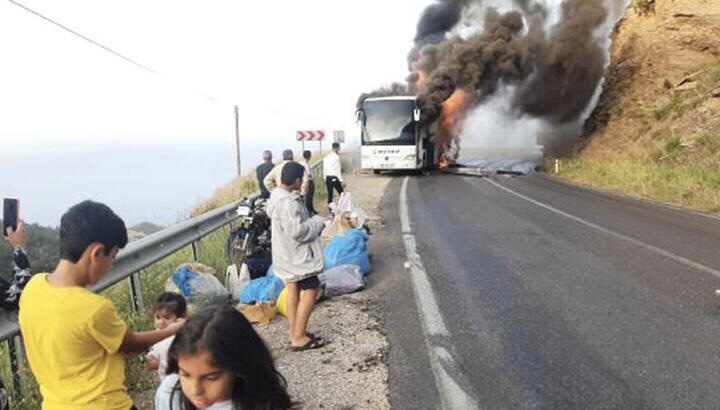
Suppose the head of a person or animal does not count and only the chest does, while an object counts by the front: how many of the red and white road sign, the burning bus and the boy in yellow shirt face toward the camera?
2

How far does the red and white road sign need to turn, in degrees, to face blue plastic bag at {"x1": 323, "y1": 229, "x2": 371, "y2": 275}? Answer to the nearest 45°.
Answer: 0° — it already faces it

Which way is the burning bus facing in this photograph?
toward the camera

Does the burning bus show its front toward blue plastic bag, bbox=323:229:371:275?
yes

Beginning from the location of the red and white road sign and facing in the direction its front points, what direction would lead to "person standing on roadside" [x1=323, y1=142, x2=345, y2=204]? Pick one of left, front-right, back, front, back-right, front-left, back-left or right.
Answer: front

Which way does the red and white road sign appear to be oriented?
toward the camera

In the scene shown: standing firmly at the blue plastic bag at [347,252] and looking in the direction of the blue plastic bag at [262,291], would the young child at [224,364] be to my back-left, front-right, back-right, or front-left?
front-left

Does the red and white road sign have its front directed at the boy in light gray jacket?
yes

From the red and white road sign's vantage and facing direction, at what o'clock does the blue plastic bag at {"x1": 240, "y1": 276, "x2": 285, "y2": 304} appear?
The blue plastic bag is roughly at 12 o'clock from the red and white road sign.

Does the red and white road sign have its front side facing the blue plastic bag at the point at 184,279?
yes

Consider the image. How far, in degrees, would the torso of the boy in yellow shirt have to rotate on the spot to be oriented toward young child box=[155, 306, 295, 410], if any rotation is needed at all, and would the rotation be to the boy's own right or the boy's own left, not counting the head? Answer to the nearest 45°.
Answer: approximately 90° to the boy's own right

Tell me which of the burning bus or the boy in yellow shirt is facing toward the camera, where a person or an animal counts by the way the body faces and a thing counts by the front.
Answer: the burning bus

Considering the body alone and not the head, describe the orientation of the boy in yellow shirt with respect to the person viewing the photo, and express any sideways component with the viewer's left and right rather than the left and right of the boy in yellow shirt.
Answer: facing away from the viewer and to the right of the viewer

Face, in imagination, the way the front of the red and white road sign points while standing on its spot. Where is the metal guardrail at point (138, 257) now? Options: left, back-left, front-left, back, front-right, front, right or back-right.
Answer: front

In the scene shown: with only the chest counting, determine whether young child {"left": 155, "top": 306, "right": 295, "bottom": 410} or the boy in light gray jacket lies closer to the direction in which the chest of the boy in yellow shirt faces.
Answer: the boy in light gray jacket

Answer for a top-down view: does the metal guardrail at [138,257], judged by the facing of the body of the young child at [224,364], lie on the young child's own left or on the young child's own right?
on the young child's own right

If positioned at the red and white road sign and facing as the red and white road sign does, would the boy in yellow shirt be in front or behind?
in front
